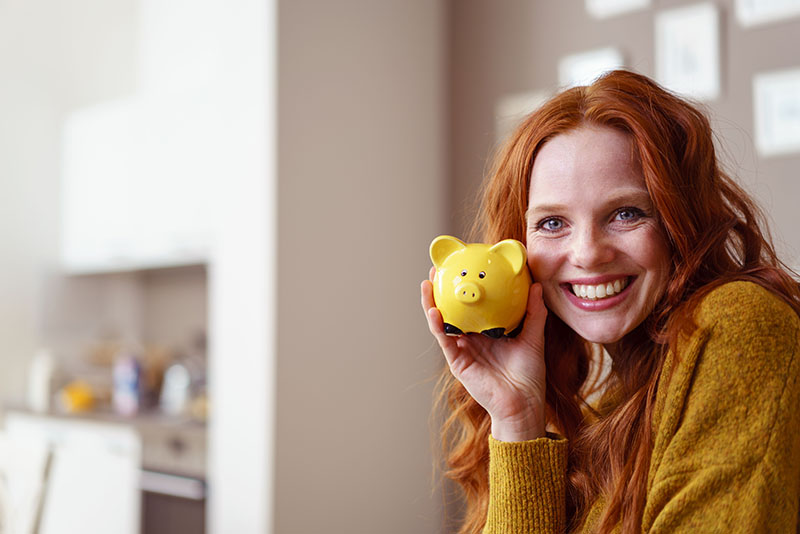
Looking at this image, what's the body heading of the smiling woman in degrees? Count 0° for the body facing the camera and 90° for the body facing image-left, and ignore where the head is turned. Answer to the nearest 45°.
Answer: approximately 45°

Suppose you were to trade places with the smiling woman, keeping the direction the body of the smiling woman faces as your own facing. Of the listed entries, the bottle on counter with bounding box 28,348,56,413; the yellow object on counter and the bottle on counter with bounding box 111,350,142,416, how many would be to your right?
3

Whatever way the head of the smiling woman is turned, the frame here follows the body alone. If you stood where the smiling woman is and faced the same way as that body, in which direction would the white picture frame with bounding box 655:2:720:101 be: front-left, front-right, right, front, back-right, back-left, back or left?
back-right

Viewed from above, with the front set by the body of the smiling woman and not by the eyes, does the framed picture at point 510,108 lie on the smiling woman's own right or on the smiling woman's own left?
on the smiling woman's own right

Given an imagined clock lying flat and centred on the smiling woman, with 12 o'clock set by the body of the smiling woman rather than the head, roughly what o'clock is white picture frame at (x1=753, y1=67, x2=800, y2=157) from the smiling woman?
The white picture frame is roughly at 5 o'clock from the smiling woman.

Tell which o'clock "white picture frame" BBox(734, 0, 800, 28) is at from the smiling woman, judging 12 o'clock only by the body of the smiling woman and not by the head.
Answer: The white picture frame is roughly at 5 o'clock from the smiling woman.

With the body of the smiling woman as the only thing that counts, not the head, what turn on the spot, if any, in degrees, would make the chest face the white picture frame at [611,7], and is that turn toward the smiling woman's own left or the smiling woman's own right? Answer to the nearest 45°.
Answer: approximately 135° to the smiling woman's own right

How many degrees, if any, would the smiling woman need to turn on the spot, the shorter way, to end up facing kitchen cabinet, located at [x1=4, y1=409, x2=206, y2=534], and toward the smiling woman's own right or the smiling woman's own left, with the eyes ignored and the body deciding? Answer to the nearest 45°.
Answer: approximately 90° to the smiling woman's own right

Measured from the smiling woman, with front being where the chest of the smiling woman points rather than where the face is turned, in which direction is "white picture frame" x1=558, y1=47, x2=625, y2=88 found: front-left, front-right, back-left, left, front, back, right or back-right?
back-right
